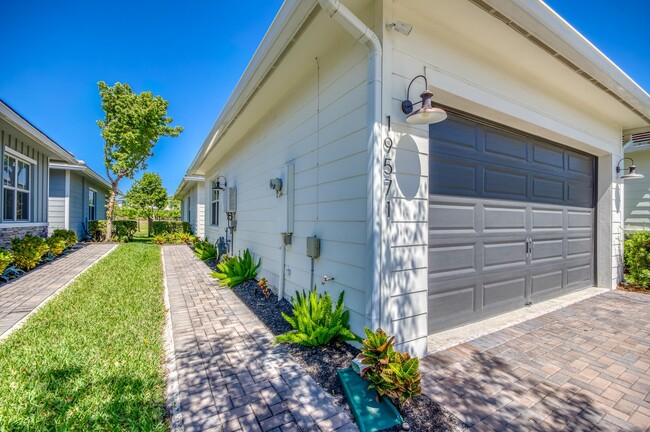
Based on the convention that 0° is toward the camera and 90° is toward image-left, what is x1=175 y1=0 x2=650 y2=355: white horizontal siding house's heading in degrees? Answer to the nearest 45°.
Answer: approximately 315°

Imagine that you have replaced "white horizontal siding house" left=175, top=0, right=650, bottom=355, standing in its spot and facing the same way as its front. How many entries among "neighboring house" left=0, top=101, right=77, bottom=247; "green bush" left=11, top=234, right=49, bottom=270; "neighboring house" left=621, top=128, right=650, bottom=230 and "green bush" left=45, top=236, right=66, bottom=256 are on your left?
1

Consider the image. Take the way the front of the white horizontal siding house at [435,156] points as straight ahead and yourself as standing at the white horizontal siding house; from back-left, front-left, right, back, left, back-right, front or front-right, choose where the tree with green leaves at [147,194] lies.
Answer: back

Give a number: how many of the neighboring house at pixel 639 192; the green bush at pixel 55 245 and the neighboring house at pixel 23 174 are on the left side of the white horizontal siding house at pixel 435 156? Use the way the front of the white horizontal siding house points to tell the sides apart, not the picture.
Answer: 1

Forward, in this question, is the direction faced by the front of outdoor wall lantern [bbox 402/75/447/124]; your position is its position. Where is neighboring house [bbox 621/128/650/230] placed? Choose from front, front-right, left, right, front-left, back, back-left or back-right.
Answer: left

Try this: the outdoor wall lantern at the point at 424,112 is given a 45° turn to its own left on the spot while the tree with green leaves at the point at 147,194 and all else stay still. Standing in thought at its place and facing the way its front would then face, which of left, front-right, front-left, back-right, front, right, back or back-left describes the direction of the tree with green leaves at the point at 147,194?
back-left

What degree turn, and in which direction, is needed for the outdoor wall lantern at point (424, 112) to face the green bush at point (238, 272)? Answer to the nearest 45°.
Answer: approximately 180°

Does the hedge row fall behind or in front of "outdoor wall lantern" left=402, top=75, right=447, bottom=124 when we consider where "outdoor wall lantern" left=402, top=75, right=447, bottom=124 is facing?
behind

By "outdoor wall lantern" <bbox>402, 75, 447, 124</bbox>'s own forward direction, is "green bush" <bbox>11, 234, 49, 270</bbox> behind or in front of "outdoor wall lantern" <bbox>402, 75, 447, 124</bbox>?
behind

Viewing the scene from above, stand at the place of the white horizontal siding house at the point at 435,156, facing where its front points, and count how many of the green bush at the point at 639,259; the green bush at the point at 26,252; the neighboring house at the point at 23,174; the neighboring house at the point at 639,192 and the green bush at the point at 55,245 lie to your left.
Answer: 2

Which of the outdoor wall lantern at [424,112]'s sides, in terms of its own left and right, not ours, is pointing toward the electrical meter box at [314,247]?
back

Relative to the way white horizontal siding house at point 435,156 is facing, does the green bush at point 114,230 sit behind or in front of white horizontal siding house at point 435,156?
behind
